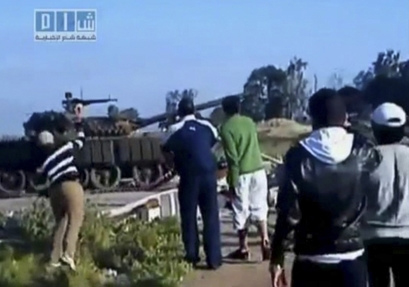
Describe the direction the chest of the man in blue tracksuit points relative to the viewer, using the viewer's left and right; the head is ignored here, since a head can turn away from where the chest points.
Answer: facing away from the viewer

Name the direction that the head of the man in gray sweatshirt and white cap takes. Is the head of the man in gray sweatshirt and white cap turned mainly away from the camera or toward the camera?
away from the camera

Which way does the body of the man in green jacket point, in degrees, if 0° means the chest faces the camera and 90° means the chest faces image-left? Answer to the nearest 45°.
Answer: approximately 135°

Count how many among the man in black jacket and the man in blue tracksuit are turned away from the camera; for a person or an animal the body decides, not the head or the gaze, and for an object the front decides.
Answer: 2

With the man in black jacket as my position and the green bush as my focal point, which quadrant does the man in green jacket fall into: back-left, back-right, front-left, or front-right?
front-right

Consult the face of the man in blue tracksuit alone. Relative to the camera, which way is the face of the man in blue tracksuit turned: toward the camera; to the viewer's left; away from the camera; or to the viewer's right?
away from the camera

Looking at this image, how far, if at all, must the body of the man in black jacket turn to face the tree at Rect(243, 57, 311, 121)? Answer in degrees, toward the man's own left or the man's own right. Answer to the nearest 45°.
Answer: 0° — they already face it

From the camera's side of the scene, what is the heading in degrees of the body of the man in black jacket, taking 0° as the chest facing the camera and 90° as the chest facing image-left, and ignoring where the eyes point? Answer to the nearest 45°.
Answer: approximately 180°

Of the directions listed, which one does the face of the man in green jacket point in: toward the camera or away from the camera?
away from the camera

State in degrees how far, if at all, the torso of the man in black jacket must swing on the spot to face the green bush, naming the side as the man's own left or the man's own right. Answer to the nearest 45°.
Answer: approximately 45° to the man's own left
